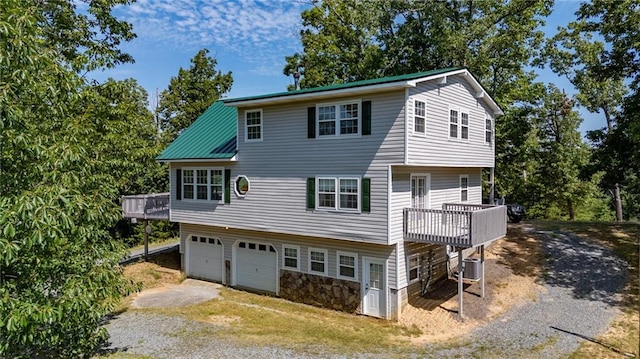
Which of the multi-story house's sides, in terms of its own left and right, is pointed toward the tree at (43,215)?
front

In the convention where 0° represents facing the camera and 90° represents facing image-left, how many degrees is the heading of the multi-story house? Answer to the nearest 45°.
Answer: approximately 45°

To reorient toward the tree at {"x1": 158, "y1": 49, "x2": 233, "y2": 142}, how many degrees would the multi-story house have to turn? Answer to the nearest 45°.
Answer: approximately 90° to its right
